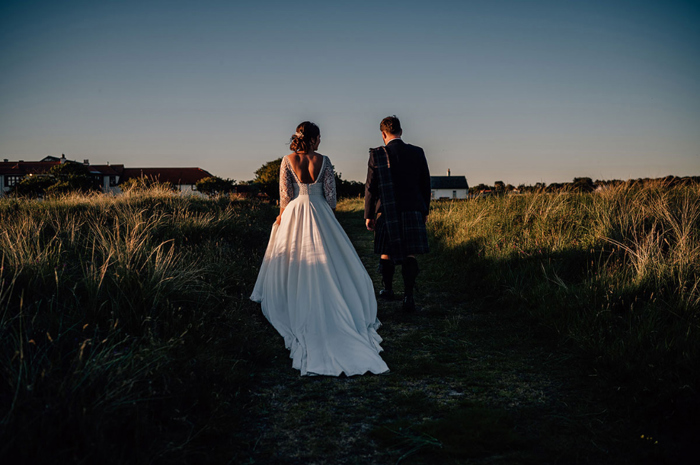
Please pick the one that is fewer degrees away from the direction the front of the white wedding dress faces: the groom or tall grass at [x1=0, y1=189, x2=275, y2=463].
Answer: the groom

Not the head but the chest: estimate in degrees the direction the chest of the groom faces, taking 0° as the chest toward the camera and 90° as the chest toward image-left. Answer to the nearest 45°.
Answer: approximately 180°

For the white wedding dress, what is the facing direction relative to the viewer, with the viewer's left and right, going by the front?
facing away from the viewer

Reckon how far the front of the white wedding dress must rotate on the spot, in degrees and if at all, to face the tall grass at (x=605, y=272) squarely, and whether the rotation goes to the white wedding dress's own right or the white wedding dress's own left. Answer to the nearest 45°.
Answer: approximately 90° to the white wedding dress's own right

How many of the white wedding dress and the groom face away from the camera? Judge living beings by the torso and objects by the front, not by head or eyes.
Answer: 2

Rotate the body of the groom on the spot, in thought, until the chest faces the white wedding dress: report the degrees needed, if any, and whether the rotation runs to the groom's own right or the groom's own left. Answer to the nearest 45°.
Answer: approximately 135° to the groom's own left

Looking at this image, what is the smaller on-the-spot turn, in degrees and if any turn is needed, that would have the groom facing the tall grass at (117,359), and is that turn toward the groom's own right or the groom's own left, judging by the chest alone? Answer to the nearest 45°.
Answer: approximately 135° to the groom's own left

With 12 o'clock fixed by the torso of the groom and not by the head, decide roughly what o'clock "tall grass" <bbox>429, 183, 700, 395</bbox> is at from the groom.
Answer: The tall grass is roughly at 3 o'clock from the groom.
